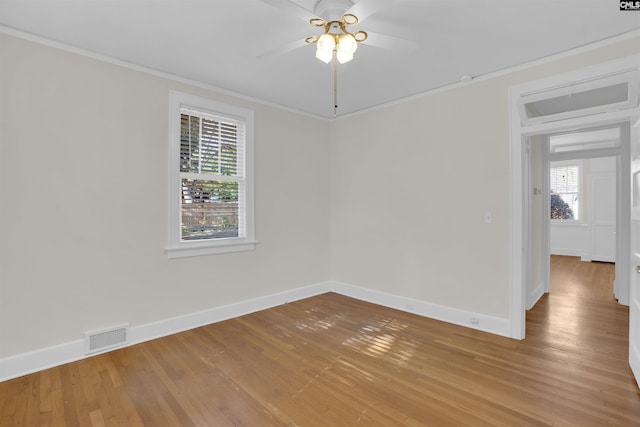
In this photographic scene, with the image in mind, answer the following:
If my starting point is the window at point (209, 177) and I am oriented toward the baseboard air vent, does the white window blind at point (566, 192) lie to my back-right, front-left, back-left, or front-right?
back-left

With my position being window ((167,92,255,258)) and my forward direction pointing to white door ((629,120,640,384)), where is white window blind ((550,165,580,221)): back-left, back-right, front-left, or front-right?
front-left

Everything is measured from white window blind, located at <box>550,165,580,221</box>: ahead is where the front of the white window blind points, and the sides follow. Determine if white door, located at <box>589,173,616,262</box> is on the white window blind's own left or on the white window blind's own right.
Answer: on the white window blind's own left

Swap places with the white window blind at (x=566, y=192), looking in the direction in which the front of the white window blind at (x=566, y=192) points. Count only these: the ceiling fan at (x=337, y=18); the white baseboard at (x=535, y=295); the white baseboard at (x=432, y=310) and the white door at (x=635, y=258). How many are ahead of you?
4

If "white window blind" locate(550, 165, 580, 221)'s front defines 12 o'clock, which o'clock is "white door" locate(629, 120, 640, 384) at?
The white door is roughly at 12 o'clock from the white window blind.

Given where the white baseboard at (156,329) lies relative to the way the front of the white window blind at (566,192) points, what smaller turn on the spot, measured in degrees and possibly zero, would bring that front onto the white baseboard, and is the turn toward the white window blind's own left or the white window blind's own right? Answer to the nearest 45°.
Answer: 0° — it already faces it

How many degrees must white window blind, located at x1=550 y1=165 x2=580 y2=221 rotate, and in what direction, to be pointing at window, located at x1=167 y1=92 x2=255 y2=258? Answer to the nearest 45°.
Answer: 0° — it already faces it

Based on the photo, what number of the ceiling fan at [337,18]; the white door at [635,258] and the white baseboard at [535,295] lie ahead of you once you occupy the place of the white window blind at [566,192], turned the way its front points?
3

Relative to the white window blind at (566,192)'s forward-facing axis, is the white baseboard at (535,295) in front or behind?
in front

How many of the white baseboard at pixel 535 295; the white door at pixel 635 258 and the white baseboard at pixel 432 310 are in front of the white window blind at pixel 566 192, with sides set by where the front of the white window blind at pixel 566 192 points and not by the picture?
3

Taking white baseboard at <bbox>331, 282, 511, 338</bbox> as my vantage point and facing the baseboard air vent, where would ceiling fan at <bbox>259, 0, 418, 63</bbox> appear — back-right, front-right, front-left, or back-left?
front-left

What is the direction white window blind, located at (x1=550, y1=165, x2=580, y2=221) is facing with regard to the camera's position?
facing the viewer

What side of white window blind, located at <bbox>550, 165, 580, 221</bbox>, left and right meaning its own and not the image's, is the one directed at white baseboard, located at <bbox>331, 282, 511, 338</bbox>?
front

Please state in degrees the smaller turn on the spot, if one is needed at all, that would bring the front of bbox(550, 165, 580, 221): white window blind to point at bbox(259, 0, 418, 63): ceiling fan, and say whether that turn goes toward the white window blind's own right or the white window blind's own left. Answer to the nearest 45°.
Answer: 0° — it already faces it

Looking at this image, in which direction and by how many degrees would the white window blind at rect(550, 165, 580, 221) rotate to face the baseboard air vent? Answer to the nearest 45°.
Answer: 0° — it already faces it
